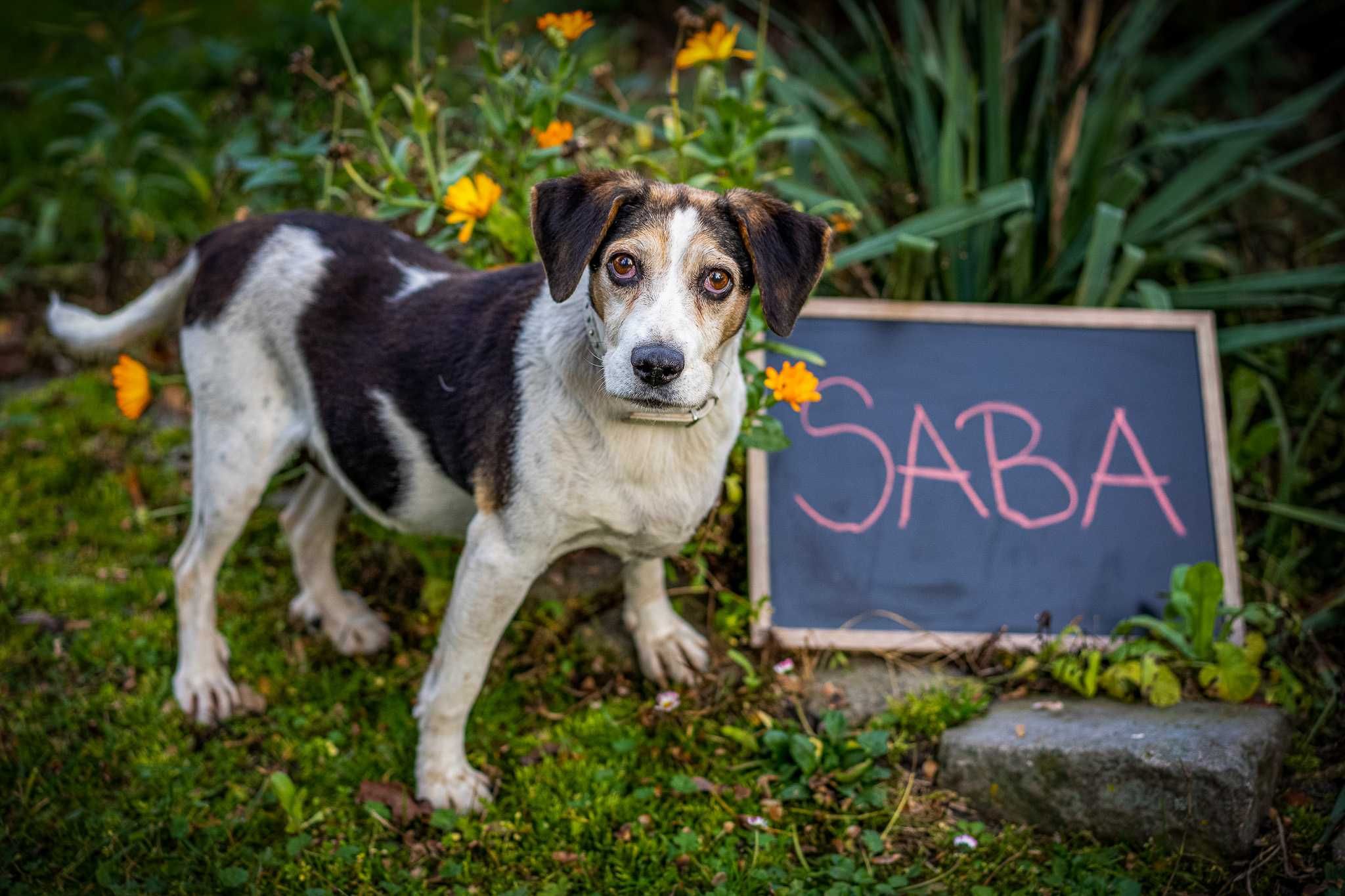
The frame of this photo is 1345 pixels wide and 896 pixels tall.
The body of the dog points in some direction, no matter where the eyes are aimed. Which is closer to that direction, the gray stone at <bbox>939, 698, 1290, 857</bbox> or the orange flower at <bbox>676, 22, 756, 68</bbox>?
the gray stone

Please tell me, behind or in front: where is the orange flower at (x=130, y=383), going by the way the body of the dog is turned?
behind

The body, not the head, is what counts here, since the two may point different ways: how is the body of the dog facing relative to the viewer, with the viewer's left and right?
facing the viewer and to the right of the viewer

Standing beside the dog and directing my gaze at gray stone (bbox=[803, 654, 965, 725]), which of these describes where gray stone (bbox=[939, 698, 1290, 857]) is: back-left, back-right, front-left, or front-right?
front-right

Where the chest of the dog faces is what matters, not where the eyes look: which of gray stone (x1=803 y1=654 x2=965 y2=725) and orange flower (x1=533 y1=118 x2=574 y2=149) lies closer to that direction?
the gray stone

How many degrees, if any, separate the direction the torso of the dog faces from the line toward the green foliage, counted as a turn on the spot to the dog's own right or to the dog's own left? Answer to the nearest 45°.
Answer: approximately 45° to the dog's own left

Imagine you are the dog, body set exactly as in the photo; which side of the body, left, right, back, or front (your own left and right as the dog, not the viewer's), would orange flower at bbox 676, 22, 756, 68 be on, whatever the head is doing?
left
